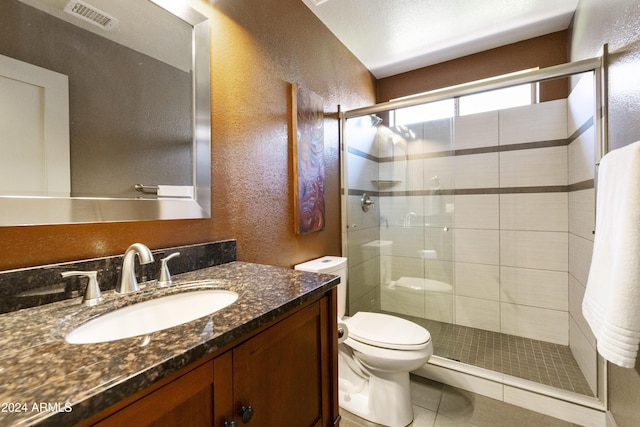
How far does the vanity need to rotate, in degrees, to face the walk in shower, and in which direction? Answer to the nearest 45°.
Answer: approximately 45° to its left

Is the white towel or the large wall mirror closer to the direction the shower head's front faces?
the white towel

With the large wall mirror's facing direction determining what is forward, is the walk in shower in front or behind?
in front

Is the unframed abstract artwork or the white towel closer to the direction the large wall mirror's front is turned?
the white towel

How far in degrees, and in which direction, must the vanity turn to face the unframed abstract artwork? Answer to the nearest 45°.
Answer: approximately 90° to its left

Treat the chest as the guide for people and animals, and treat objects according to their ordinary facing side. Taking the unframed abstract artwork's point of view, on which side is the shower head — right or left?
on its left

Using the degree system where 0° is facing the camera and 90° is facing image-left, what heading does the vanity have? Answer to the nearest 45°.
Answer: approximately 315°

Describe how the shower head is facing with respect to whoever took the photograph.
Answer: facing the viewer and to the right of the viewer

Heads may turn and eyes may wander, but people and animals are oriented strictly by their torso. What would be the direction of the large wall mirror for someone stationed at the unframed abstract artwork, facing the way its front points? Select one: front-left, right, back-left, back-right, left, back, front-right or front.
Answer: right
